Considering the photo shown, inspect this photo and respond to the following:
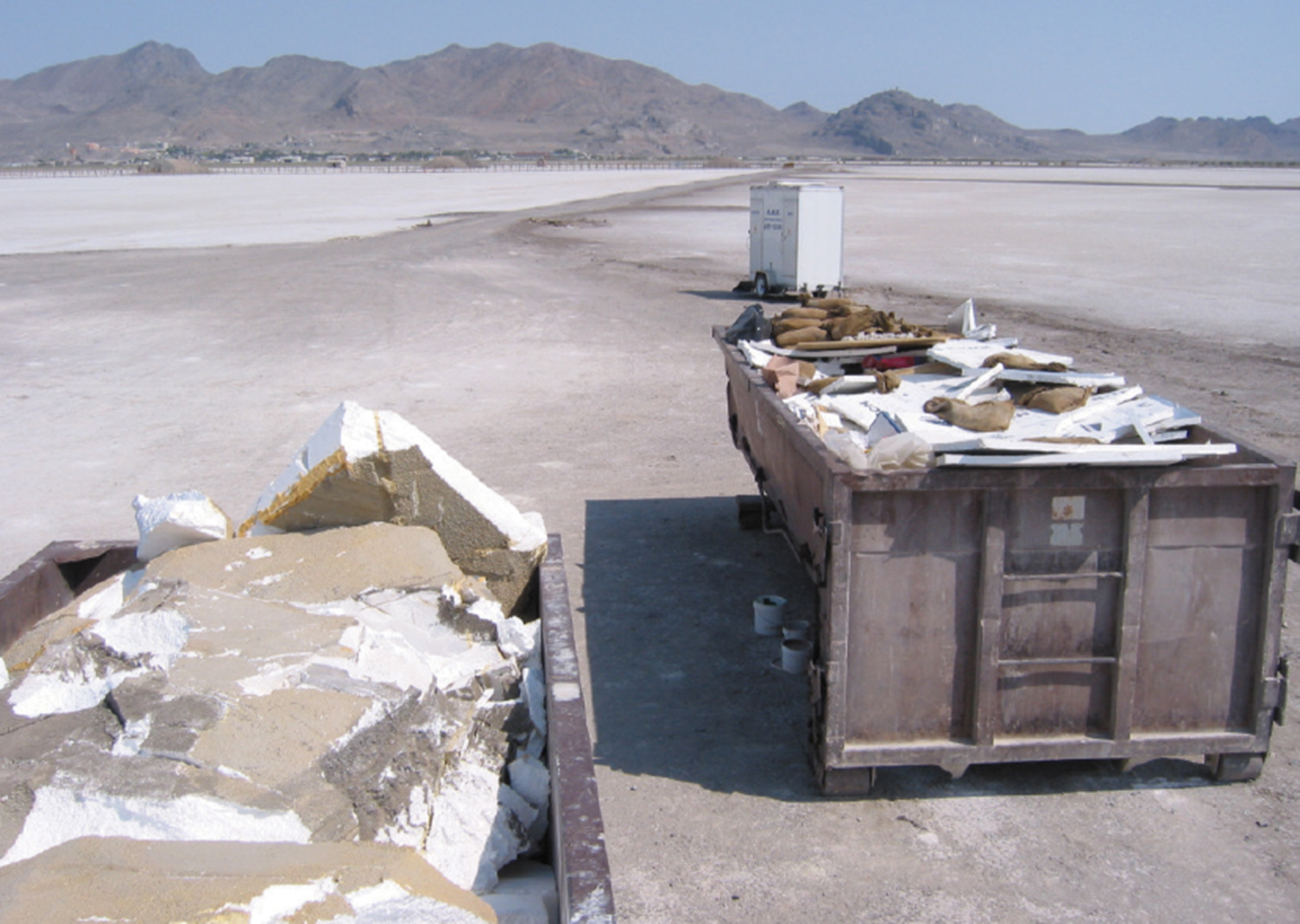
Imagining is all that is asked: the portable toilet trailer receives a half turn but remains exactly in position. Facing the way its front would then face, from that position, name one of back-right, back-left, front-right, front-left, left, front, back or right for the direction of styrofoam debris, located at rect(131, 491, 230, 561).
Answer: back-left

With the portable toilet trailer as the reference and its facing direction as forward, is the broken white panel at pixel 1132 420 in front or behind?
in front

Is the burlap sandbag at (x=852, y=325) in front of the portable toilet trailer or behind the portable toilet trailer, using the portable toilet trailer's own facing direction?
in front

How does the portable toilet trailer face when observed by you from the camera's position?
facing the viewer and to the right of the viewer

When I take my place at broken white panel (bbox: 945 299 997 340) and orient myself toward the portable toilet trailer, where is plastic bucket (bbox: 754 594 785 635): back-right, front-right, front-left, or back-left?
back-left
